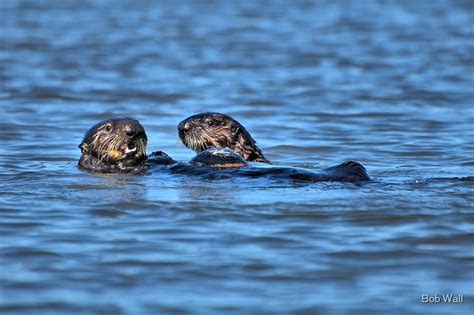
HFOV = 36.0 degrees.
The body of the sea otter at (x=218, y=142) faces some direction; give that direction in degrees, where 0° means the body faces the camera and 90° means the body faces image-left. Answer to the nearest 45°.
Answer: approximately 90°

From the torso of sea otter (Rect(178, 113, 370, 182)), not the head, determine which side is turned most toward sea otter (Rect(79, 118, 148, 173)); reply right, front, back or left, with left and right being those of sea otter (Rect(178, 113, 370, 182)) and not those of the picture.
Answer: front
